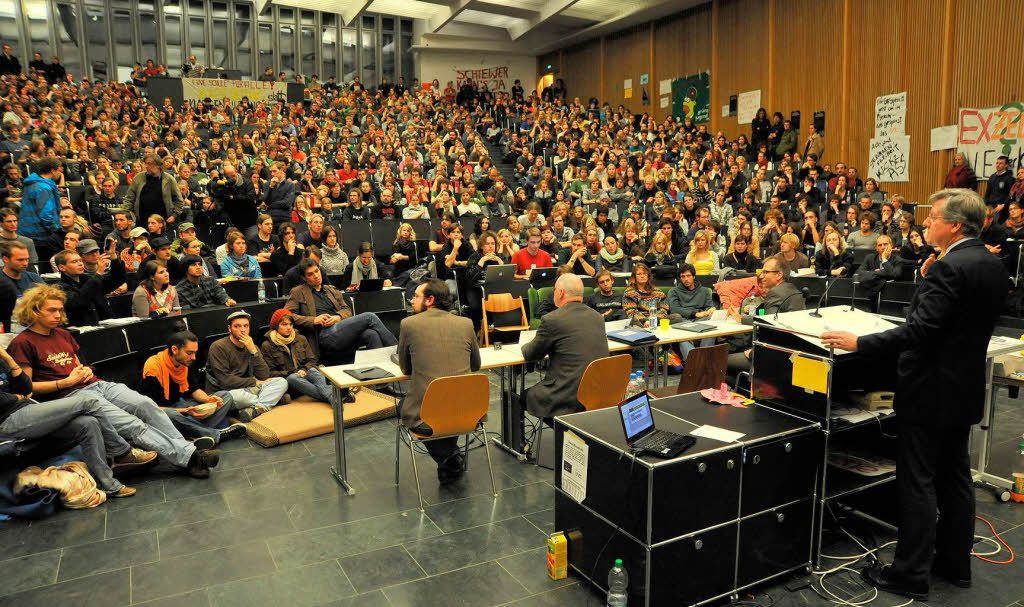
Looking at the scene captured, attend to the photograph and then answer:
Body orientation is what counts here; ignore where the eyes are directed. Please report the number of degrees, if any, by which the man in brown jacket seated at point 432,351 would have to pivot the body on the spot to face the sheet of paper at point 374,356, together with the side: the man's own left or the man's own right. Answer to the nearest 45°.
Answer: approximately 45° to the man's own left

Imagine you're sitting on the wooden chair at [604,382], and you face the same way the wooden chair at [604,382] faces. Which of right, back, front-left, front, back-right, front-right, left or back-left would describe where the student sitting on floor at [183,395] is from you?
front-left

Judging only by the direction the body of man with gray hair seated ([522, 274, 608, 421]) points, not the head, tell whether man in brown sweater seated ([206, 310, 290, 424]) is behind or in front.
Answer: in front

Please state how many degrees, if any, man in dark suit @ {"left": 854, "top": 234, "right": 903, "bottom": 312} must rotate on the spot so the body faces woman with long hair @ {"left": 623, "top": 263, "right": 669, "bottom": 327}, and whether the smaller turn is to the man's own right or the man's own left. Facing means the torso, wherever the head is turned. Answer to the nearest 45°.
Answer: approximately 45° to the man's own right

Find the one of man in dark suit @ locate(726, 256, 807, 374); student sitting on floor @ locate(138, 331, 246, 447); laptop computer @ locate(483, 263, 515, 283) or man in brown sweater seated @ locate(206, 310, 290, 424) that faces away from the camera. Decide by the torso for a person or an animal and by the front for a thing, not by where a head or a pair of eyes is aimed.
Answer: the laptop computer

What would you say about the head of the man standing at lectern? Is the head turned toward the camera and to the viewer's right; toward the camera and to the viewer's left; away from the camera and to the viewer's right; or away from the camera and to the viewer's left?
away from the camera and to the viewer's left

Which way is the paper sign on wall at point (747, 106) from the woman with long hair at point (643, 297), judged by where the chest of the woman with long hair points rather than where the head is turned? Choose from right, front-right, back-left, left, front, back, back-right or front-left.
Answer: back

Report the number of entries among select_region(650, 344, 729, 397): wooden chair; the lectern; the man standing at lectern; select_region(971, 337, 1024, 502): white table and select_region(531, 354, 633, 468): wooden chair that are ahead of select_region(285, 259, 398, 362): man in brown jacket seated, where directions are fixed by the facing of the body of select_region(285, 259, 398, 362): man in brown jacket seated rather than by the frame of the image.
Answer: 5

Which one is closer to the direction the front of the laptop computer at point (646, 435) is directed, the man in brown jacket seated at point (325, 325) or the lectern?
the lectern

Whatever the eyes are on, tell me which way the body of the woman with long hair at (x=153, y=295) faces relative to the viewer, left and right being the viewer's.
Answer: facing the viewer and to the right of the viewer

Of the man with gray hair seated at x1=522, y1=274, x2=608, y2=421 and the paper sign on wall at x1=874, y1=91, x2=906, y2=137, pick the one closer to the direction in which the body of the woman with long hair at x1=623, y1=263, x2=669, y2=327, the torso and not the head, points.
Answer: the man with gray hair seated

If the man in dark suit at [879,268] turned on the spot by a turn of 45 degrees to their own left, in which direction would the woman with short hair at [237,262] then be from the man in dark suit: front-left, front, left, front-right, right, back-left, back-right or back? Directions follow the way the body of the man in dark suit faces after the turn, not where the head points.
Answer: right

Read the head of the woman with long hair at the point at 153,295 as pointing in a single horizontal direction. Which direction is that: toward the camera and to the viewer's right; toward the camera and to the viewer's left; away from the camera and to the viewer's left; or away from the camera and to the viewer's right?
toward the camera and to the viewer's right

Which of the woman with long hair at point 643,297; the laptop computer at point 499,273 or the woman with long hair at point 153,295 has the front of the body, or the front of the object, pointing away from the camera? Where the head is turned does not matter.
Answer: the laptop computer

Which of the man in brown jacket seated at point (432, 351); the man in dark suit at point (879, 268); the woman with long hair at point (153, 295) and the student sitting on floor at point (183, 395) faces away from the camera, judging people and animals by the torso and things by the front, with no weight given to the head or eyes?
the man in brown jacket seated

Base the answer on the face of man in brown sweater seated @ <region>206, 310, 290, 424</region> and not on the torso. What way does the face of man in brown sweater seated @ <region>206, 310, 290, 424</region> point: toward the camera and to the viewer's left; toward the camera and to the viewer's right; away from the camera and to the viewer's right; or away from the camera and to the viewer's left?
toward the camera and to the viewer's right

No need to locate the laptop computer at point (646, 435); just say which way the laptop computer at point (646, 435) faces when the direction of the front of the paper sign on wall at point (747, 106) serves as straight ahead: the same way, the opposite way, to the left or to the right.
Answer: to the left
